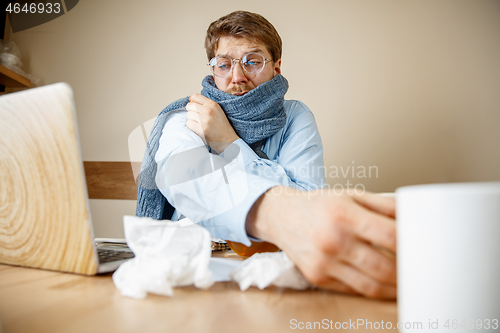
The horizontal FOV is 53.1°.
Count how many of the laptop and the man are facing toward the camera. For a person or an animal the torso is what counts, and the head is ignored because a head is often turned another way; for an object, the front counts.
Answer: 1

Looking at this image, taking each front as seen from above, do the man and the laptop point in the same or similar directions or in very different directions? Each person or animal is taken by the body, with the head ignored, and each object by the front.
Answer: very different directions

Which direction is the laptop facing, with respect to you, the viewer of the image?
facing away from the viewer and to the right of the viewer

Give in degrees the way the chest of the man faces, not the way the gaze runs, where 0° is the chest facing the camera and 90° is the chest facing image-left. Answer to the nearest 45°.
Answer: approximately 0°
